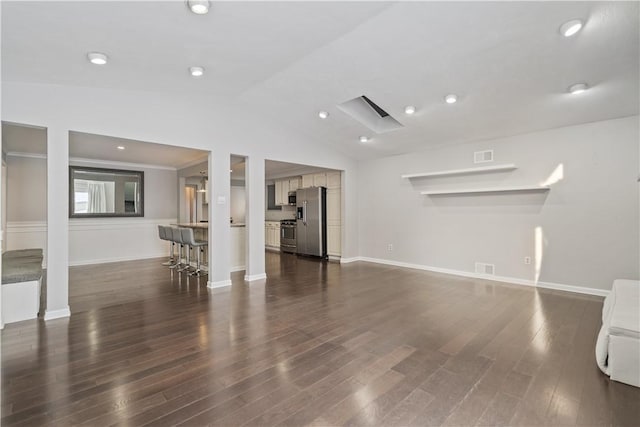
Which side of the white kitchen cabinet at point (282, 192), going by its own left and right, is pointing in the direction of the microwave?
left

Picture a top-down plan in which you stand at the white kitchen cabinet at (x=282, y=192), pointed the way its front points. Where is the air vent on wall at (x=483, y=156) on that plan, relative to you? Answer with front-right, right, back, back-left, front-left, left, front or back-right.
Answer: left

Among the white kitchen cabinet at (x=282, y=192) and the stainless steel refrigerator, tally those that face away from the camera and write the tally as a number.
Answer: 0

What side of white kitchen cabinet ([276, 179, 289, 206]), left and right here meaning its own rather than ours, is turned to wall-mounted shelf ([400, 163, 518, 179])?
left

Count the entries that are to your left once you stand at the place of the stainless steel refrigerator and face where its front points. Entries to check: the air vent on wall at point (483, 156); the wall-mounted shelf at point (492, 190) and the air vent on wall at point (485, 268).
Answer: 3

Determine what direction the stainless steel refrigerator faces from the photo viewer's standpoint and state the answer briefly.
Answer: facing the viewer and to the left of the viewer

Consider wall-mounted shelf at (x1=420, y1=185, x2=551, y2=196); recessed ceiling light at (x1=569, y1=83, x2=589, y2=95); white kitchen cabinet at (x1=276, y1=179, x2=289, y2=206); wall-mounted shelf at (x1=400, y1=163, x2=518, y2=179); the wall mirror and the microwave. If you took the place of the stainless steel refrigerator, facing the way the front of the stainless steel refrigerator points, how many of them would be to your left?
3

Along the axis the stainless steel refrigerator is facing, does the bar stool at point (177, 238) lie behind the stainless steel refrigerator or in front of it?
in front

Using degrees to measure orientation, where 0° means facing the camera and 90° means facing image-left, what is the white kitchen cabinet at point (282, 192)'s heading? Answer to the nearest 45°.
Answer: approximately 45°
